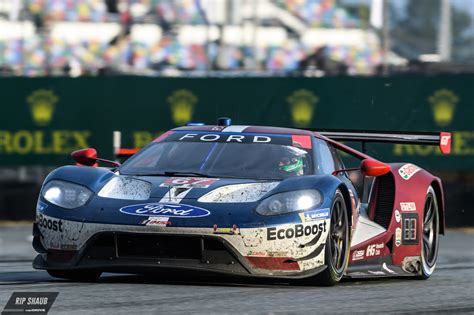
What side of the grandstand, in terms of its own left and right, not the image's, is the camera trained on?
front

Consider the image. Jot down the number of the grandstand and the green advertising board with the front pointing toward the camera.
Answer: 2

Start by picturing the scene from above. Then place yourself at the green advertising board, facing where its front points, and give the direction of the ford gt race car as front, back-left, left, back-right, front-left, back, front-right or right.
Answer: front

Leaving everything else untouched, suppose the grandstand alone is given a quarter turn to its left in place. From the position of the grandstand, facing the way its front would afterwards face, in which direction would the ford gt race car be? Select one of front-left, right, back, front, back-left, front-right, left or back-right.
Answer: right

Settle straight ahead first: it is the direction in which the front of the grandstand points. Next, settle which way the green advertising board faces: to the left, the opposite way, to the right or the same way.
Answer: the same way
